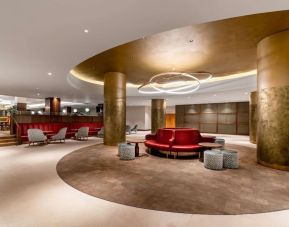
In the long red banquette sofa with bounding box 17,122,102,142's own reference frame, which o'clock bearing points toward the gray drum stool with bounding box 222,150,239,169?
The gray drum stool is roughly at 11 o'clock from the long red banquette sofa.

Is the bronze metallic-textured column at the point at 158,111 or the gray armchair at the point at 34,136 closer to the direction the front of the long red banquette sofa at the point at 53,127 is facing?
the gray armchair

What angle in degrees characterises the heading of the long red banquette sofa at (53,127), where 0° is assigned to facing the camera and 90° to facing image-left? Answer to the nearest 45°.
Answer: approximately 0°

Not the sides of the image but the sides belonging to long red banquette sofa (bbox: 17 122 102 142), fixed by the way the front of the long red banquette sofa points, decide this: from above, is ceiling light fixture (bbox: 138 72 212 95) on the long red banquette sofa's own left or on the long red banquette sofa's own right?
on the long red banquette sofa's own left

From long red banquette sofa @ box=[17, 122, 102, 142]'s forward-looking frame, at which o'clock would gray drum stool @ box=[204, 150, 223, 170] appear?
The gray drum stool is roughly at 11 o'clock from the long red banquette sofa.

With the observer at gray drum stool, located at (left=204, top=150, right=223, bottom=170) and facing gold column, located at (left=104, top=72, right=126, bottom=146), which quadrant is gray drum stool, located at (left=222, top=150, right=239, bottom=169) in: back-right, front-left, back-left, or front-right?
back-right

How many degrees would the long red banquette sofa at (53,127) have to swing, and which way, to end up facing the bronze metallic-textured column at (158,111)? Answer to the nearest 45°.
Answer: approximately 90° to its left

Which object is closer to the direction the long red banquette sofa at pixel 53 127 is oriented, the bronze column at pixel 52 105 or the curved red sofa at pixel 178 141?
the curved red sofa

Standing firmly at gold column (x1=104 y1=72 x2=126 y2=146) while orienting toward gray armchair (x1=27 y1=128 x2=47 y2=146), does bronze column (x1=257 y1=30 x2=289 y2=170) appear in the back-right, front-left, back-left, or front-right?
back-left

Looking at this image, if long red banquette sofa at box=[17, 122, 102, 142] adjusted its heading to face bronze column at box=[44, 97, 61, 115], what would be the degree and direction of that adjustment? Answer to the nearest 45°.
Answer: approximately 180°

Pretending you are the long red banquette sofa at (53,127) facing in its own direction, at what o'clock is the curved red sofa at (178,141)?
the curved red sofa at (178,141) is roughly at 11 o'clock from the long red banquette sofa at (53,127).

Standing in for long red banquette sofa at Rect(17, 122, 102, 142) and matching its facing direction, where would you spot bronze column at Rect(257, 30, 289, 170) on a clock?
The bronze column is roughly at 11 o'clock from the long red banquette sofa.
